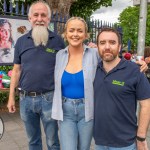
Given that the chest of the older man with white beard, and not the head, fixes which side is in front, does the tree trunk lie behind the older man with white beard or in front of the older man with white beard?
behind

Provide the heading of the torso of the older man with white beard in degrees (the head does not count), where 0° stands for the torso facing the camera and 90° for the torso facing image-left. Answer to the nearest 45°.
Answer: approximately 0°

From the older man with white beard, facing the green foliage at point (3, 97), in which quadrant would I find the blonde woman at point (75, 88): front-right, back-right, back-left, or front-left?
back-right

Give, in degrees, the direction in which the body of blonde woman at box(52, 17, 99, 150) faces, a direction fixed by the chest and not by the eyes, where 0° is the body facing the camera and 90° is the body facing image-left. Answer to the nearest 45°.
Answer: approximately 0°

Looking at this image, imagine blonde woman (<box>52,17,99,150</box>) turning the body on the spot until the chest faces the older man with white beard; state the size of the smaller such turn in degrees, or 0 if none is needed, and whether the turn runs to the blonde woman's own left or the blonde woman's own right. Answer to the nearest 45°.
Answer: approximately 135° to the blonde woman's own right

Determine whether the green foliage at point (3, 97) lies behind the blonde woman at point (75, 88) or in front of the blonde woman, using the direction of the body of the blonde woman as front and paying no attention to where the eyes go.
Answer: behind

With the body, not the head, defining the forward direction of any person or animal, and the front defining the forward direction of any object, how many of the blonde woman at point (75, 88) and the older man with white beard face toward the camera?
2
